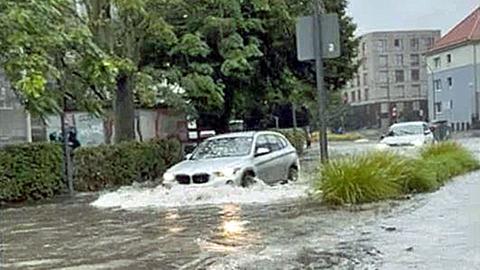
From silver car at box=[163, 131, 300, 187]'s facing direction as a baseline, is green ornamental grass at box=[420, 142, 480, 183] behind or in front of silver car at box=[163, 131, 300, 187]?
behind

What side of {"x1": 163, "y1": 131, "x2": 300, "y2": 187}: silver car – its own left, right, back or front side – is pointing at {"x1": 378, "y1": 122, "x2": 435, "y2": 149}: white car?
back

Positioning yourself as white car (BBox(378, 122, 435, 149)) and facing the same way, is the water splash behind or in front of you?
in front

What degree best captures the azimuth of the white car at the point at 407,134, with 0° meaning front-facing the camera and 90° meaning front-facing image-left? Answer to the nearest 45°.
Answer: approximately 45°
